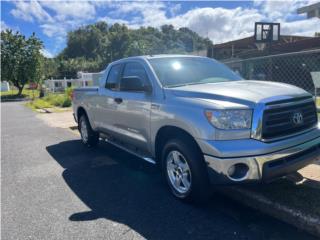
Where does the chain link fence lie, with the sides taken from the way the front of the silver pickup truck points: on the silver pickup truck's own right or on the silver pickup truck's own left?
on the silver pickup truck's own left

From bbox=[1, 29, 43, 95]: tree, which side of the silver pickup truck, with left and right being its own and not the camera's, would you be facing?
back

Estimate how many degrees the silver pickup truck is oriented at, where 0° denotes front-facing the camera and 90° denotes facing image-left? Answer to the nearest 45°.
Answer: approximately 315°
